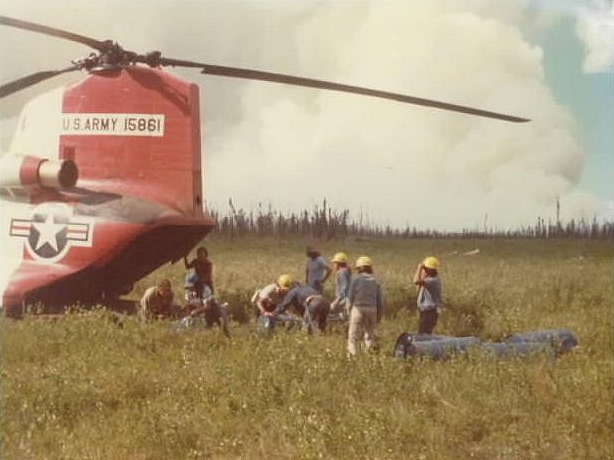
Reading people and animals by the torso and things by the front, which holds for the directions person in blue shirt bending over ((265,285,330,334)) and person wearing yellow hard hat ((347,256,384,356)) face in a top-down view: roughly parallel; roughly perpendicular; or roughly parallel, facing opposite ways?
roughly perpendicular

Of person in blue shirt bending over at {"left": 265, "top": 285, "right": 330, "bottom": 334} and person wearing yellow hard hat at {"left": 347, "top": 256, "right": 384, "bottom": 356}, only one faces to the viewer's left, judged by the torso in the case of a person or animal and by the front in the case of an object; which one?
the person in blue shirt bending over

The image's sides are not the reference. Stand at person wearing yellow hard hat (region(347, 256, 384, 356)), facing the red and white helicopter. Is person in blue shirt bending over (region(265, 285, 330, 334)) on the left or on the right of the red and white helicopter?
right

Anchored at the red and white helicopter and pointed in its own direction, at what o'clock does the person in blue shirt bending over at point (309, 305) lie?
The person in blue shirt bending over is roughly at 4 o'clock from the red and white helicopter.

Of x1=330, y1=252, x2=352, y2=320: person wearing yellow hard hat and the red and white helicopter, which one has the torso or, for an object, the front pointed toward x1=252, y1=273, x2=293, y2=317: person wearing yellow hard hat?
x1=330, y1=252, x2=352, y2=320: person wearing yellow hard hat

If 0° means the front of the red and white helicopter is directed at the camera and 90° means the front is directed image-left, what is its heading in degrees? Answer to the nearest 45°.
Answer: approximately 135°

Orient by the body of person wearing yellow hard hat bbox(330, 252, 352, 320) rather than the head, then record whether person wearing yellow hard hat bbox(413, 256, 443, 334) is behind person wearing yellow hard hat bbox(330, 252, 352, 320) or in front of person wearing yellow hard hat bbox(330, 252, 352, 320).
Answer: behind

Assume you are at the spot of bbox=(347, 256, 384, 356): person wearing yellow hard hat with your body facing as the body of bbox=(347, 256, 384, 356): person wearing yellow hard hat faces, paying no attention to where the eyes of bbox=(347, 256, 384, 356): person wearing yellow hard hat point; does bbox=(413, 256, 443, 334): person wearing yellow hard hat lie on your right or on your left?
on your right

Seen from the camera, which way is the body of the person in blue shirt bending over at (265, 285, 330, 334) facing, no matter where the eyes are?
to the viewer's left
